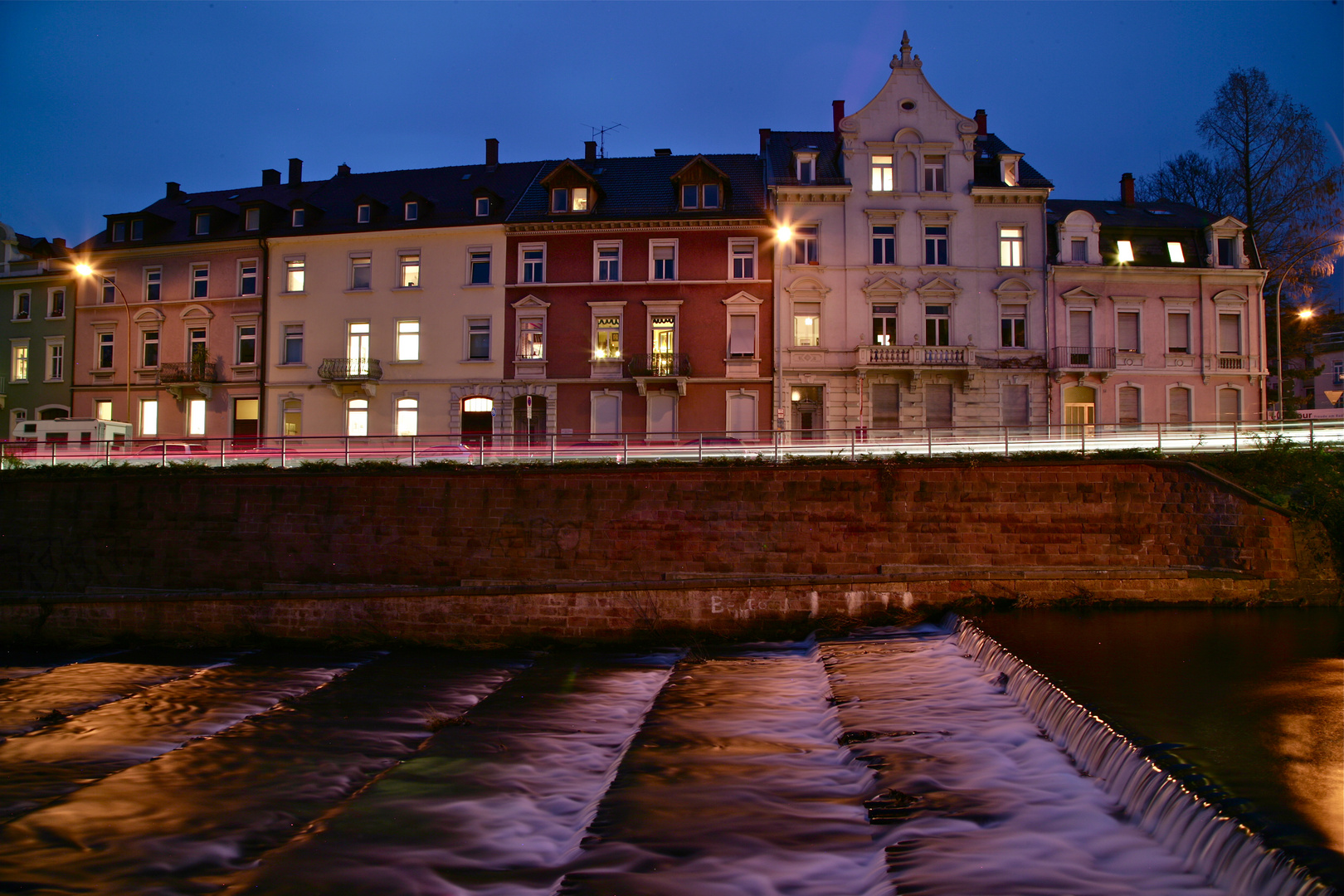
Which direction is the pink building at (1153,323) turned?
toward the camera
